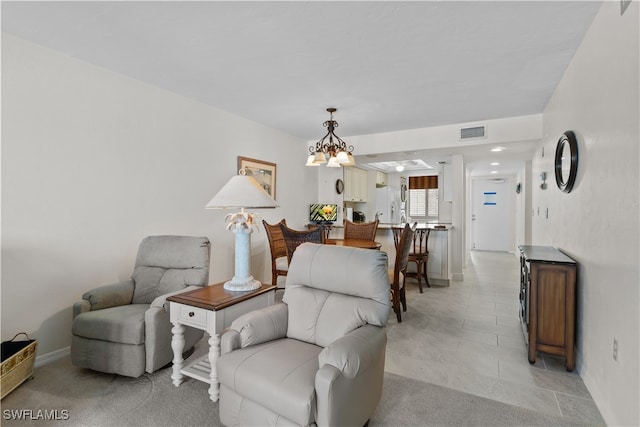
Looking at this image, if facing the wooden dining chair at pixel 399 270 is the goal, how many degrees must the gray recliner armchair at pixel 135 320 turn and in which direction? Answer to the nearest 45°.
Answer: approximately 135° to its left

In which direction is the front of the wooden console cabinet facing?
to the viewer's left

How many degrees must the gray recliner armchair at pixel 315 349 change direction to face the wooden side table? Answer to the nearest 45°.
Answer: approximately 90° to its right

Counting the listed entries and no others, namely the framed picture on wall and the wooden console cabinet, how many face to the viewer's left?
1

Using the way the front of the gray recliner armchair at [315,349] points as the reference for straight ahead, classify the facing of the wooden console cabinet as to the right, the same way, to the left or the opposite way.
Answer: to the right

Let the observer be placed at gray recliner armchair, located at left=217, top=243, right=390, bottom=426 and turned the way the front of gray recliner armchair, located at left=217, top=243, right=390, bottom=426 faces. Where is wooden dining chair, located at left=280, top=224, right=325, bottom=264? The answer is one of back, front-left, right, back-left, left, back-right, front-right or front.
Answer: back-right

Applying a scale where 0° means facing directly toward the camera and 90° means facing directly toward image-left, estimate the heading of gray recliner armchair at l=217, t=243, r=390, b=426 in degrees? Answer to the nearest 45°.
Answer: approximately 45°

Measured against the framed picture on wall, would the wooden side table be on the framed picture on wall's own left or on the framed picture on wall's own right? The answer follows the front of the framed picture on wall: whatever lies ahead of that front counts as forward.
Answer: on the framed picture on wall's own right

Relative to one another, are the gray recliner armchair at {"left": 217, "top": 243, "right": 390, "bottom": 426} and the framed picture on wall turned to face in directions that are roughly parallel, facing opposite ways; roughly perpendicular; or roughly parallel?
roughly perpendicular

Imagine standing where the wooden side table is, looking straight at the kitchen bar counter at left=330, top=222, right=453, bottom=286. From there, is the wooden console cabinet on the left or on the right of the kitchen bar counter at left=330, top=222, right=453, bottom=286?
right
